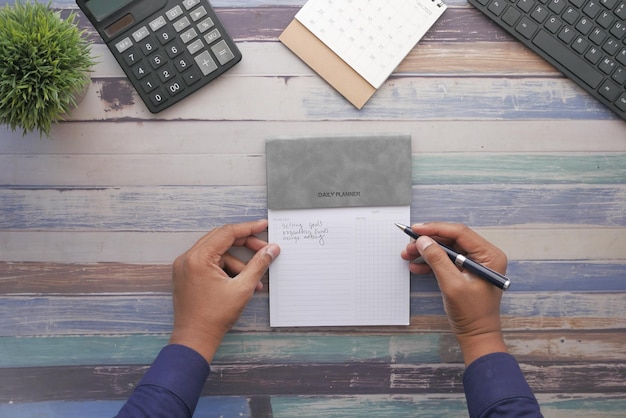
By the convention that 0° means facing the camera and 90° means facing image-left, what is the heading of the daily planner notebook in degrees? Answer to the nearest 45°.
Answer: approximately 0°

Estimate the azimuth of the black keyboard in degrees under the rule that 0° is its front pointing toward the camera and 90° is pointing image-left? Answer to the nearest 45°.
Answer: approximately 45°

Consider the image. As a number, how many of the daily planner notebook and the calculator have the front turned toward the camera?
2
